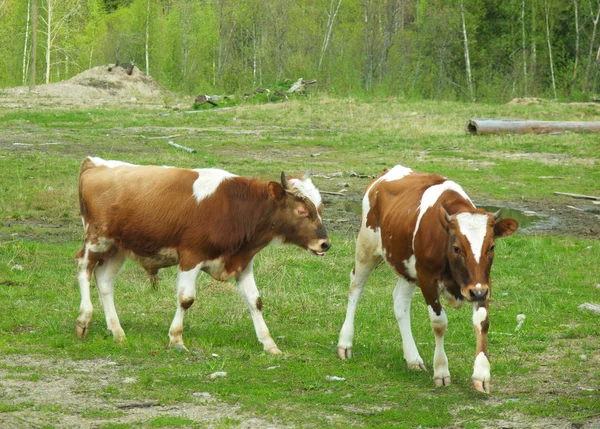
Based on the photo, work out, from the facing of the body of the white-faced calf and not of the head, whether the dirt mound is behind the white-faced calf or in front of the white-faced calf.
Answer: behind

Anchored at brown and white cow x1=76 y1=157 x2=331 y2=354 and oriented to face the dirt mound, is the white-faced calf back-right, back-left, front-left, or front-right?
back-right

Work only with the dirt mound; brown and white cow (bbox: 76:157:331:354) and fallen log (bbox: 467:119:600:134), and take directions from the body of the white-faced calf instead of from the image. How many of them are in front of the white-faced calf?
0

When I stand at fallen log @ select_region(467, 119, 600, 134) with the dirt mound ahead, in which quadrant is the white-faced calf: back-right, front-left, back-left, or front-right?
back-left

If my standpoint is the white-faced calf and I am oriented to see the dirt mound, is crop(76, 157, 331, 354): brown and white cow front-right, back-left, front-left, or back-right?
front-left

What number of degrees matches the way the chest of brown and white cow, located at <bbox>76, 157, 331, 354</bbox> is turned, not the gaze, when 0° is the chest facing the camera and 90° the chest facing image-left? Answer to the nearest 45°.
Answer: approximately 270°

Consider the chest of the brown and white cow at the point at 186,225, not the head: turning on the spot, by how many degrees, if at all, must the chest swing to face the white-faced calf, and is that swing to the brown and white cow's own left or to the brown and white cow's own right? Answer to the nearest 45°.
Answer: approximately 45° to the brown and white cow's own right

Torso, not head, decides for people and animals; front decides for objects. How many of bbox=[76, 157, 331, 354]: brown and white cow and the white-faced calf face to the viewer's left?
0

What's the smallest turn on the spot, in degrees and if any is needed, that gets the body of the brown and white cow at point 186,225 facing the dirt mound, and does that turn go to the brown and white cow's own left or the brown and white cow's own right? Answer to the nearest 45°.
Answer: approximately 90° to the brown and white cow's own left

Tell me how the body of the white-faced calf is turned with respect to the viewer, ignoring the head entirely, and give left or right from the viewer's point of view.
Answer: facing the viewer and to the right of the viewer
